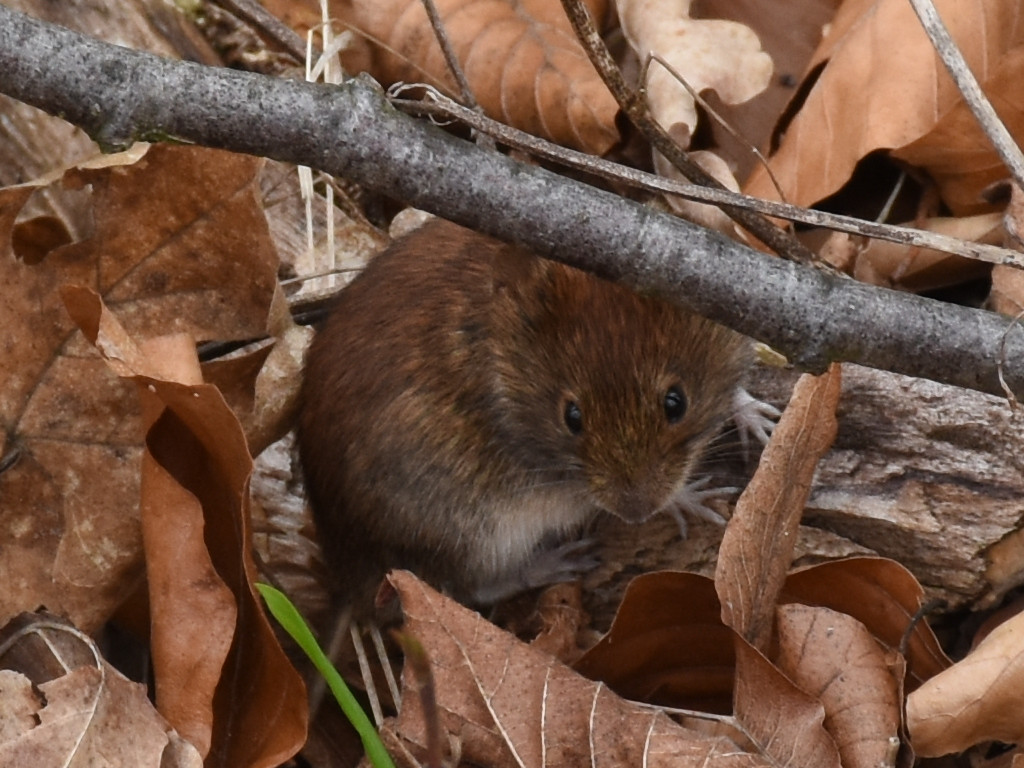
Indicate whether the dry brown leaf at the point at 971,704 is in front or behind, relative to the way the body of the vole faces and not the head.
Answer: in front

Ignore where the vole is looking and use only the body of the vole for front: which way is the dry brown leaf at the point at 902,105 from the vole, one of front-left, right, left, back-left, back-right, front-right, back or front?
left

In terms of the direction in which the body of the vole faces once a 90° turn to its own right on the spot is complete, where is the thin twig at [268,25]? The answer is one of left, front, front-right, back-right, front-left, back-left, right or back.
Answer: right

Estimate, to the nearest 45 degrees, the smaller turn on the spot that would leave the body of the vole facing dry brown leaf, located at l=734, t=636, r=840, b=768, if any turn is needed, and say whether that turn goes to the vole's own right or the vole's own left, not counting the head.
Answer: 0° — it already faces it

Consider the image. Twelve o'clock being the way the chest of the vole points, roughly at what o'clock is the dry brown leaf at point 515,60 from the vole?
The dry brown leaf is roughly at 7 o'clock from the vole.

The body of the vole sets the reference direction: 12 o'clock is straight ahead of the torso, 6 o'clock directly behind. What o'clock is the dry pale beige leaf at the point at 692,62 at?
The dry pale beige leaf is roughly at 8 o'clock from the vole.

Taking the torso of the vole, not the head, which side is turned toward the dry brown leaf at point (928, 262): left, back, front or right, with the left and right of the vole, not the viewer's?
left

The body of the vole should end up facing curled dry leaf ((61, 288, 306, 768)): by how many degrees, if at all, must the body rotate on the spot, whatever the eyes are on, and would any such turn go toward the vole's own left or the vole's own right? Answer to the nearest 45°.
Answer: approximately 90° to the vole's own right

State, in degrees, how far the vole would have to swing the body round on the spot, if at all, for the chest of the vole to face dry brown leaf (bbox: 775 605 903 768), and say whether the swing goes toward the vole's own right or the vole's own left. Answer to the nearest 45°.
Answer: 0° — it already faces it

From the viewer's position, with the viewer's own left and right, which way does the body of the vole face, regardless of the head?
facing the viewer and to the right of the viewer

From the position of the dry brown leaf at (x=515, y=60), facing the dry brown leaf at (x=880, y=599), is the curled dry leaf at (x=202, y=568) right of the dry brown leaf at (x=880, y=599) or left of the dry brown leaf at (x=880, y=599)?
right
